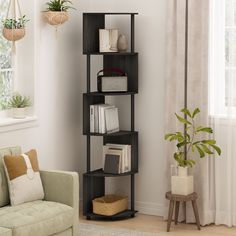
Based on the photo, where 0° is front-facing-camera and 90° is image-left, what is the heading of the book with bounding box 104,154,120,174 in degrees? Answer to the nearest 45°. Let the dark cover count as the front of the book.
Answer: approximately 0°

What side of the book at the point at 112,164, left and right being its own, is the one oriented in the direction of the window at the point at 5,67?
right

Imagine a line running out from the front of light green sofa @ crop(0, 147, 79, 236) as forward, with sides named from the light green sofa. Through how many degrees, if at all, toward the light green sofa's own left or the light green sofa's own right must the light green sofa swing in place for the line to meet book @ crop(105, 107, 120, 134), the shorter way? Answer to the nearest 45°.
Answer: approximately 90° to the light green sofa's own left

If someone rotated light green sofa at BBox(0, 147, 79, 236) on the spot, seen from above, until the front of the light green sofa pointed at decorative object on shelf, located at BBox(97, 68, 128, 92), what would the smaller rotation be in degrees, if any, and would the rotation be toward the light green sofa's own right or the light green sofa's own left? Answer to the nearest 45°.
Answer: approximately 90° to the light green sofa's own left

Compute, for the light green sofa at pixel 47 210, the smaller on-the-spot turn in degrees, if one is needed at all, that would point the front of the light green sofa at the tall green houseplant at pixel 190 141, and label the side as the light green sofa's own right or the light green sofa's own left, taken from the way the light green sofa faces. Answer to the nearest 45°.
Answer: approximately 90° to the light green sofa's own left

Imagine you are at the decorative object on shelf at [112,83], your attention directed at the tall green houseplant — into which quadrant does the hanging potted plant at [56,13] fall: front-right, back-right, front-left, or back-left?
back-right

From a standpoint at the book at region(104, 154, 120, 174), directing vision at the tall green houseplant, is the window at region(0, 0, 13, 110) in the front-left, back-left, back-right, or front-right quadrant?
back-right

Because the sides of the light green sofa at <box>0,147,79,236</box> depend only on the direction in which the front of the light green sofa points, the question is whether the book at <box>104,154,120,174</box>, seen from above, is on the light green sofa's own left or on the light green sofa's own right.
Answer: on the light green sofa's own left
